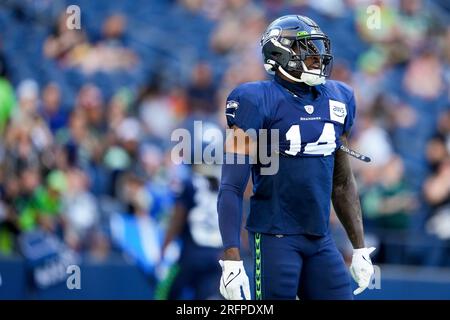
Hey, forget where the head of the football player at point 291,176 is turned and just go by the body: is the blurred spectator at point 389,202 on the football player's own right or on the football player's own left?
on the football player's own left

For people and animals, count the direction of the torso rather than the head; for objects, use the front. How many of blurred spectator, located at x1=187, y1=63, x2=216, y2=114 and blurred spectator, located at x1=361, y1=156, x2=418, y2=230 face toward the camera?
2

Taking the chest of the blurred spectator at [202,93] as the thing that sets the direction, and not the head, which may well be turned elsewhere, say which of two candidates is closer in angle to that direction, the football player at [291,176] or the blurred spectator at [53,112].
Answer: the football player

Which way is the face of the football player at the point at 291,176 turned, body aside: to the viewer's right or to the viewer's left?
to the viewer's right

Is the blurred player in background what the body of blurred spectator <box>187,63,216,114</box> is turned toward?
yes

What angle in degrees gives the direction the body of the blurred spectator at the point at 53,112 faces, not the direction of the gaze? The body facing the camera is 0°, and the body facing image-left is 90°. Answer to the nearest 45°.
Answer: approximately 0°

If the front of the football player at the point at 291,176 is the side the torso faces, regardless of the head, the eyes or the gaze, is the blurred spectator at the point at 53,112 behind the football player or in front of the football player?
behind

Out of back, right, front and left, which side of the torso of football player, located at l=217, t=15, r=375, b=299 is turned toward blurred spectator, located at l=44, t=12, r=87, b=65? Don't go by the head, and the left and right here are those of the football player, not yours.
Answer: back

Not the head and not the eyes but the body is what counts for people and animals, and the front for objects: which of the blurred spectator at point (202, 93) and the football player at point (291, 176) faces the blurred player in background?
the blurred spectator

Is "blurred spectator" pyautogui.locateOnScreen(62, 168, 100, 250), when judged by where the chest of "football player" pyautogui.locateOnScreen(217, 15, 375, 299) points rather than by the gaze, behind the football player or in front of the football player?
behind
